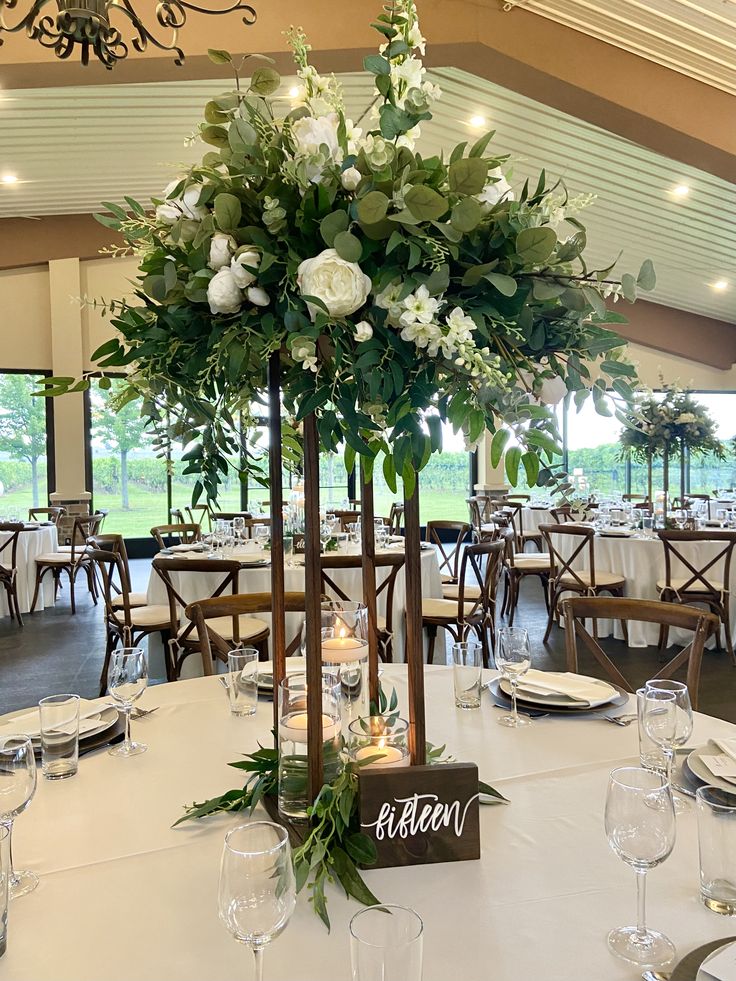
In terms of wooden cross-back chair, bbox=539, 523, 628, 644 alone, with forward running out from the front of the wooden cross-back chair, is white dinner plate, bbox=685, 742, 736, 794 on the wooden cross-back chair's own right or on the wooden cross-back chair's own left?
on the wooden cross-back chair's own right

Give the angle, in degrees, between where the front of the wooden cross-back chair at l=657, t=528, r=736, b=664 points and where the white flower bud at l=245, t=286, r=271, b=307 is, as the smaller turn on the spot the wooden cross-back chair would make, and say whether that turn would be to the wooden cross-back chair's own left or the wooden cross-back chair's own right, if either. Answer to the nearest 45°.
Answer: approximately 180°

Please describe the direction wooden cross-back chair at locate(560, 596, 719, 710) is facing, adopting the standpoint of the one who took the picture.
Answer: facing the viewer and to the left of the viewer

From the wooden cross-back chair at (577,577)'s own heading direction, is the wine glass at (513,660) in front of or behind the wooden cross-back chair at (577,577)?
behind

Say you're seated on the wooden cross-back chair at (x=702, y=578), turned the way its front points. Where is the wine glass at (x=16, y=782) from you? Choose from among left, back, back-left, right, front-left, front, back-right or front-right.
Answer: back

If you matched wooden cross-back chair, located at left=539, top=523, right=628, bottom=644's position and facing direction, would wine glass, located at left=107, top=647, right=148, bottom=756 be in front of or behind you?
behind

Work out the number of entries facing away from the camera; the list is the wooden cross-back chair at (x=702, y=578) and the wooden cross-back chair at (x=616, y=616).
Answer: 1

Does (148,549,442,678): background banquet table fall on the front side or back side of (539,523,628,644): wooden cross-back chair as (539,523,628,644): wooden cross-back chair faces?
on the back side

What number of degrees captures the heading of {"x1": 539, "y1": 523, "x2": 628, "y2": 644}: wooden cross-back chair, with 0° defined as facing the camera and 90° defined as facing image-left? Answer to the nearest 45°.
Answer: approximately 225°

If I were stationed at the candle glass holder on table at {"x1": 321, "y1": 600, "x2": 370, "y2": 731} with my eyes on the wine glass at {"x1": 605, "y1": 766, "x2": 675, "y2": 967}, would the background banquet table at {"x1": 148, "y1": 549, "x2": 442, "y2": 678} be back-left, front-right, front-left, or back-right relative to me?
back-left

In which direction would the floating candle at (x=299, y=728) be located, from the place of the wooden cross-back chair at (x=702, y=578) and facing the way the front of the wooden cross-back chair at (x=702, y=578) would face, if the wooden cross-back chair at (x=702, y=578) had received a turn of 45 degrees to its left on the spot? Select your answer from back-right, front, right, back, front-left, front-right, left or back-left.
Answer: back-left

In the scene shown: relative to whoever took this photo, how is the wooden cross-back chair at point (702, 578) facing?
facing away from the viewer

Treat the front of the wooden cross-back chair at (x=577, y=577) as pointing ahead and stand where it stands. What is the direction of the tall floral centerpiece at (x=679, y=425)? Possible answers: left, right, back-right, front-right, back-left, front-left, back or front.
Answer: front

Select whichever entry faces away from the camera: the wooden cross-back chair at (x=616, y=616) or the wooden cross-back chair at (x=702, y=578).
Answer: the wooden cross-back chair at (x=702, y=578)

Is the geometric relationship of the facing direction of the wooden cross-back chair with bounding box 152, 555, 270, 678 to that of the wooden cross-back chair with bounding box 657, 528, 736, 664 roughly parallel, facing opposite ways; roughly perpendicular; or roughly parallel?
roughly parallel

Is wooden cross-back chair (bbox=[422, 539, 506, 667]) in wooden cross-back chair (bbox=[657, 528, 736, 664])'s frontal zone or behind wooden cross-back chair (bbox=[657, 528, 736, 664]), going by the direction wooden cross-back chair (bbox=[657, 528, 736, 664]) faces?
behind

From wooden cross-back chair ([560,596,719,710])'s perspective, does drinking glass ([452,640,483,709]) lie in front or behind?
in front

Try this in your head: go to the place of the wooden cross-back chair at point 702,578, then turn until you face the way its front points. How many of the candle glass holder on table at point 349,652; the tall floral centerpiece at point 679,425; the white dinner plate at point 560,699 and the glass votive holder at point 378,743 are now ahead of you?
1

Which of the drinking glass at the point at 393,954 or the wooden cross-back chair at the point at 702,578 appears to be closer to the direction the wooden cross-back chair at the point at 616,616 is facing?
the drinking glass
